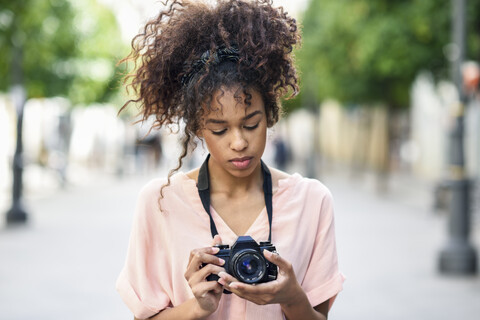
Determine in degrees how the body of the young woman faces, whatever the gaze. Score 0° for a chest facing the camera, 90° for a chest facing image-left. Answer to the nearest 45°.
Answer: approximately 0°

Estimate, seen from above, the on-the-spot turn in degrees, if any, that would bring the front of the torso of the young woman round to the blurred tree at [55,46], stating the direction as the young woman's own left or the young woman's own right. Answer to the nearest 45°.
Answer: approximately 180°

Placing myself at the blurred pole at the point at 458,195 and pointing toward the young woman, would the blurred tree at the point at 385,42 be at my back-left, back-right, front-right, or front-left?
back-right

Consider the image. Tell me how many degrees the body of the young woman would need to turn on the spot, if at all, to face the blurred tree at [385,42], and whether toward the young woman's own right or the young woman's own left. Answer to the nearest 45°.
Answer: approximately 180°

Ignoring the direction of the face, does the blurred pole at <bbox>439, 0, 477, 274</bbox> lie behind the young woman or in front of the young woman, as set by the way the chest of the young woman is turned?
behind

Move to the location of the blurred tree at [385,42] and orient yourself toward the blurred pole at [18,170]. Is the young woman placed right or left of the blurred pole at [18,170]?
left

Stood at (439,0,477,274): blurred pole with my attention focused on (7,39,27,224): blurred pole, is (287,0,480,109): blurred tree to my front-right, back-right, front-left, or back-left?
front-right
